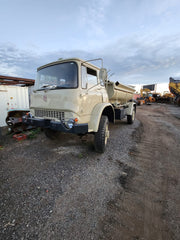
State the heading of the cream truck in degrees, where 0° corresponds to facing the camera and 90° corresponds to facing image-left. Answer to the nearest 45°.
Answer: approximately 45°

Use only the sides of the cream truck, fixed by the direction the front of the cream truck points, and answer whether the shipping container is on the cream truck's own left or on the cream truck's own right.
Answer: on the cream truck's own right
